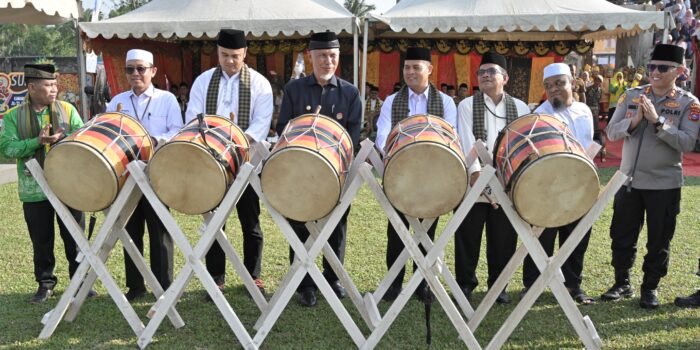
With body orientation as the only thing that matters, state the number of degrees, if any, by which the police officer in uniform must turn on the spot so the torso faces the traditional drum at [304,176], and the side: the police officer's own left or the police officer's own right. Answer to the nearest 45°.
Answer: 0° — they already face it

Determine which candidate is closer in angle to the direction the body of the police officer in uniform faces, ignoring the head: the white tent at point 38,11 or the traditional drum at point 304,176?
the traditional drum

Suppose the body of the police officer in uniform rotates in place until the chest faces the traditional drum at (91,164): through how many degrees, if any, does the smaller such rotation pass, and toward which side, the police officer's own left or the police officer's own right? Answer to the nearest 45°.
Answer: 0° — they already face it

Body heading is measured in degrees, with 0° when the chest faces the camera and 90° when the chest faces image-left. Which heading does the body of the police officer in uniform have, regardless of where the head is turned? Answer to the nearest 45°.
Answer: approximately 45°

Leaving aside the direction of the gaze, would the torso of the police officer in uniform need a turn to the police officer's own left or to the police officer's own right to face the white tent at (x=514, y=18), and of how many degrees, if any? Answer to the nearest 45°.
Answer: approximately 135° to the police officer's own right
